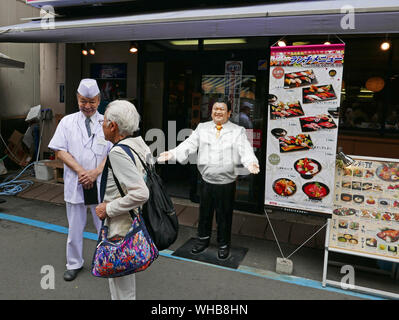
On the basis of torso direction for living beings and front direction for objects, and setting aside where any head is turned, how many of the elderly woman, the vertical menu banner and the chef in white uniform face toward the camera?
2

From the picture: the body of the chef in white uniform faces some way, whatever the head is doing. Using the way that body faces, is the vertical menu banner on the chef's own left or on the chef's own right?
on the chef's own left

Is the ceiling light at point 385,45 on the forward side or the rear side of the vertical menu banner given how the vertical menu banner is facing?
on the rear side

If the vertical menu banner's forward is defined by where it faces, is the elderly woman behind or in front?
in front

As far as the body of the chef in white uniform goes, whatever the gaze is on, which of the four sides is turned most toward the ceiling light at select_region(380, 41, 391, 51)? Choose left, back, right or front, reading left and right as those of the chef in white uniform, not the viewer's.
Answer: left

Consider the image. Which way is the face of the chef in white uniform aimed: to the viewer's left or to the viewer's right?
to the viewer's right

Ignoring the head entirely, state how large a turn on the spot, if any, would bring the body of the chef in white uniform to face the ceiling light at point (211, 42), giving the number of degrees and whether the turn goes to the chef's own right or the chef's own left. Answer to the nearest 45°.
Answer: approximately 135° to the chef's own left

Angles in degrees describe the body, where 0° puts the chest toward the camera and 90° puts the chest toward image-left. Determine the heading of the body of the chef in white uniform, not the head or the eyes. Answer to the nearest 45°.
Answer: approximately 0°
